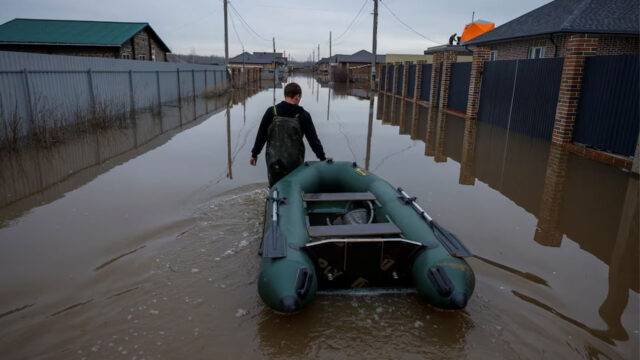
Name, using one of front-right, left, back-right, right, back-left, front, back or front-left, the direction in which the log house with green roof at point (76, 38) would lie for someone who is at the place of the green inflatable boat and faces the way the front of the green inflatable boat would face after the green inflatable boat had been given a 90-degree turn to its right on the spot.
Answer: back-left

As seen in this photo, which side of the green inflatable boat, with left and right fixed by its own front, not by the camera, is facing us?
back

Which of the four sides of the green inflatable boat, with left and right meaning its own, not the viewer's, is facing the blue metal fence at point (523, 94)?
front

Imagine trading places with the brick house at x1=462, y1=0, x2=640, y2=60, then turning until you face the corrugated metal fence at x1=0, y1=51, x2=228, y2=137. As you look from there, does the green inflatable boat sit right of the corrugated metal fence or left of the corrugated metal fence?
left

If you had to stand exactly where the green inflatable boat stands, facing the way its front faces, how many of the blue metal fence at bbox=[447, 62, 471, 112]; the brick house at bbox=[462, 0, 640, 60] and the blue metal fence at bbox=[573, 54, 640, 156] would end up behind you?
0

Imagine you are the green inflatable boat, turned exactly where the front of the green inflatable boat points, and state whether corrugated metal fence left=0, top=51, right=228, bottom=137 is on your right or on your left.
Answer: on your left

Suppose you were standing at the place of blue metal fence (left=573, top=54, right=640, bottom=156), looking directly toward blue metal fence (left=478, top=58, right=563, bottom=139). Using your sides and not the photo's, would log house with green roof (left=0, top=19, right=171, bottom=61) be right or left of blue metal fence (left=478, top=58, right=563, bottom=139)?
left

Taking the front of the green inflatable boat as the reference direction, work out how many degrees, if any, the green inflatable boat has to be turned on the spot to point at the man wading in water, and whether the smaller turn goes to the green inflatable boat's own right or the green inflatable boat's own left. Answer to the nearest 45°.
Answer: approximately 45° to the green inflatable boat's own left

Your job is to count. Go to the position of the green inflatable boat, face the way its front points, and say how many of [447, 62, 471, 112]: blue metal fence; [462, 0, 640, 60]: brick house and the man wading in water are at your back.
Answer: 0

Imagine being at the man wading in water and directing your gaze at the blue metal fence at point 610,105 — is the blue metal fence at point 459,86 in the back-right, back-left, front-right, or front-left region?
front-left

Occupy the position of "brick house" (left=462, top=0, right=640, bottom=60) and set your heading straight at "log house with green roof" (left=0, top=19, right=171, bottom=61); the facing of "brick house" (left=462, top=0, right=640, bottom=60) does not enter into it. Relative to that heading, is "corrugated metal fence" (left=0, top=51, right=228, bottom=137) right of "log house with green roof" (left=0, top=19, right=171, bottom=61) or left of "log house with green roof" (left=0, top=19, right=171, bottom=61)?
left

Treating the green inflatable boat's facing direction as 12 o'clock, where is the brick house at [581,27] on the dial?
The brick house is roughly at 1 o'clock from the green inflatable boat.

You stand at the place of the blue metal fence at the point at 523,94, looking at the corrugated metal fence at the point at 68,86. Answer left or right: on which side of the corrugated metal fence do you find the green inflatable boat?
left
